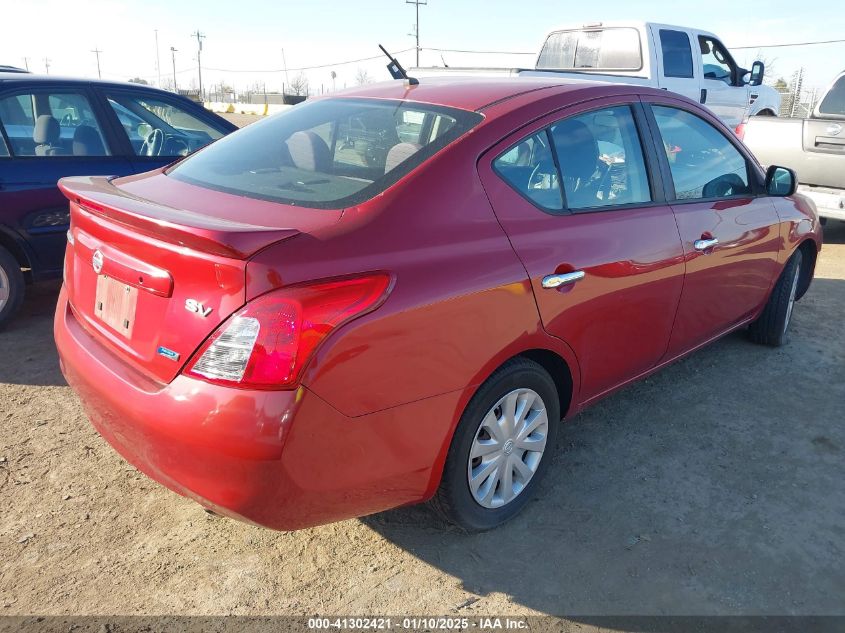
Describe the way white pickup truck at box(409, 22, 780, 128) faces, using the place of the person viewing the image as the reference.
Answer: facing away from the viewer and to the right of the viewer

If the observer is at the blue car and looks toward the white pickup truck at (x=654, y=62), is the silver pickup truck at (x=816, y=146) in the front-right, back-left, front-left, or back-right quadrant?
front-right

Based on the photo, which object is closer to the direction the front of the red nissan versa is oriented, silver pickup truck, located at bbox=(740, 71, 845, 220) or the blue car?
the silver pickup truck

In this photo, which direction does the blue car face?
to the viewer's right

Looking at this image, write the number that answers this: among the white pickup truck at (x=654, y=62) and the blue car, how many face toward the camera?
0

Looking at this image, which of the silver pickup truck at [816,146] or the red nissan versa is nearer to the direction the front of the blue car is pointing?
the silver pickup truck

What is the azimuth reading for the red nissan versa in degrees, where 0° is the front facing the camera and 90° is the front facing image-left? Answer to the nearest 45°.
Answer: approximately 225°

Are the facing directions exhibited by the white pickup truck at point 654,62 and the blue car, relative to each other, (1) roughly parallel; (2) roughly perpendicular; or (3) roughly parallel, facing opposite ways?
roughly parallel

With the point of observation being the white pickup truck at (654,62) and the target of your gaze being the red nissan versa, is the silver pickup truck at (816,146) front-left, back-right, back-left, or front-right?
front-left

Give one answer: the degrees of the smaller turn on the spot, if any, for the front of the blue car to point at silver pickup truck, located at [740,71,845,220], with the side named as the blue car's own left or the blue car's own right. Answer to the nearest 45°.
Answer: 0° — it already faces it

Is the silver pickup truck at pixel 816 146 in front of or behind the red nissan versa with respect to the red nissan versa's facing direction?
in front

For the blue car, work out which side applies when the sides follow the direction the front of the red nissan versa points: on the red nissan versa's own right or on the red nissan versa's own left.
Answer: on the red nissan versa's own left

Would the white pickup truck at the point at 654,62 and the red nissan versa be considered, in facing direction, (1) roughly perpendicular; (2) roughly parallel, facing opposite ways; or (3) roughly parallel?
roughly parallel
